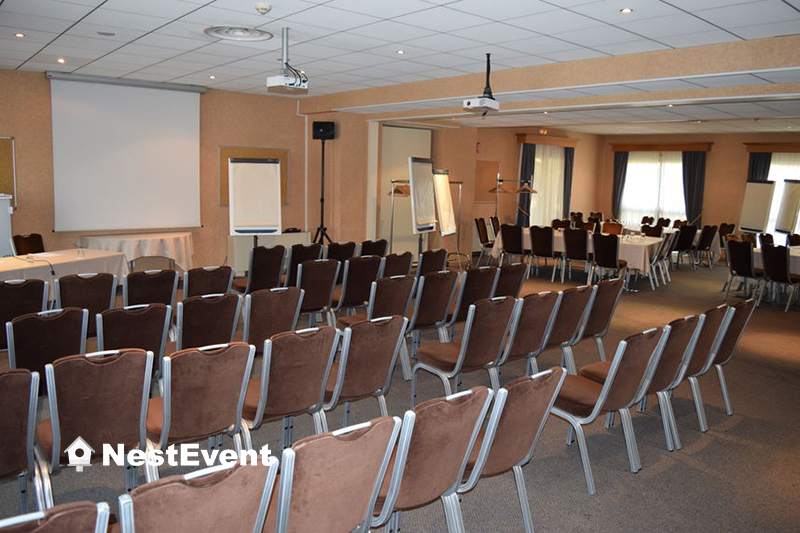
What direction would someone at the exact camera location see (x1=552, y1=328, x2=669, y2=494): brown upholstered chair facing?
facing away from the viewer and to the left of the viewer

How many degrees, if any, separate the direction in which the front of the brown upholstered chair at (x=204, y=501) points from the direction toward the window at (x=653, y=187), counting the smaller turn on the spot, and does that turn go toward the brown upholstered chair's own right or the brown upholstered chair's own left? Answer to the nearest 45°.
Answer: approximately 90° to the brown upholstered chair's own right

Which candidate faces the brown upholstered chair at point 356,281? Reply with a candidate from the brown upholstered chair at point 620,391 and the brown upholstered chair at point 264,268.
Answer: the brown upholstered chair at point 620,391

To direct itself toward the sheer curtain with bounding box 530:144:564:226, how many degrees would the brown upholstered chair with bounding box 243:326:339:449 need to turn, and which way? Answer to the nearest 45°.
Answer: approximately 90° to its right

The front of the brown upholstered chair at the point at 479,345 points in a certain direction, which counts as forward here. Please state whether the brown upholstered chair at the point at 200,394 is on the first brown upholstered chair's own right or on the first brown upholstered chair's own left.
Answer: on the first brown upholstered chair's own left

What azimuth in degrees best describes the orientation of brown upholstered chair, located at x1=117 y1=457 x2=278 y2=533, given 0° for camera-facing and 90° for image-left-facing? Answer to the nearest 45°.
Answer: approximately 135°

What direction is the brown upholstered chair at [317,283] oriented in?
away from the camera

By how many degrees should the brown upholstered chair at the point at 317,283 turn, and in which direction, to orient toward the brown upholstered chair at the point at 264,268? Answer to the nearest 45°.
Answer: approximately 45° to its left

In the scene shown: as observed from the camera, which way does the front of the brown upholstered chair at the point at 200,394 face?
facing away from the viewer and to the left of the viewer
